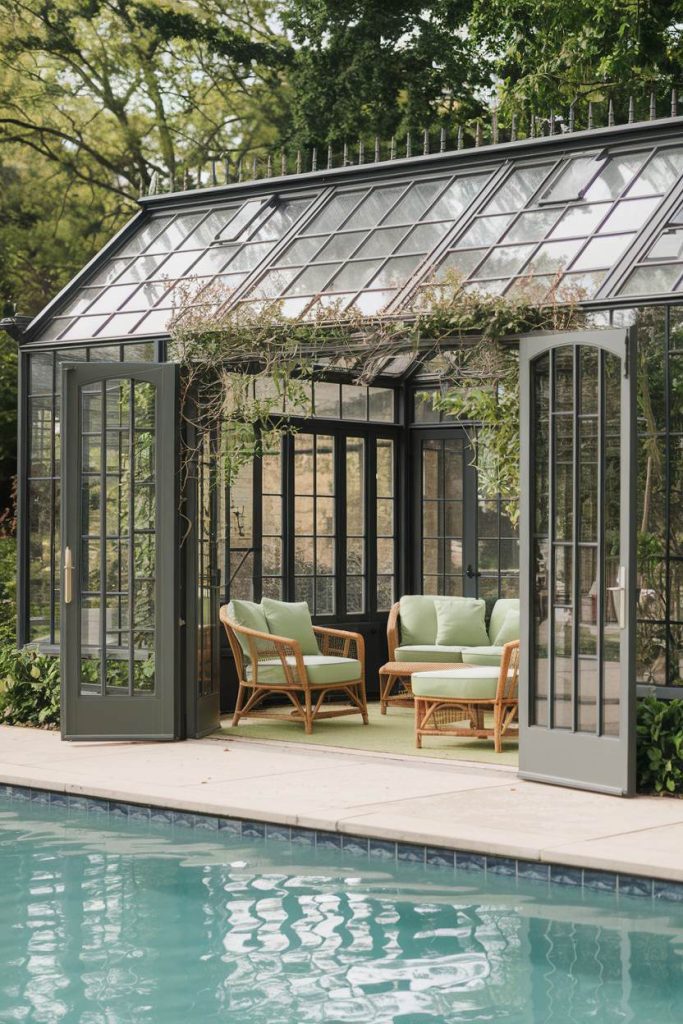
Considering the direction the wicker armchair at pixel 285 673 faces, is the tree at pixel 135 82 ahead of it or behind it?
behind

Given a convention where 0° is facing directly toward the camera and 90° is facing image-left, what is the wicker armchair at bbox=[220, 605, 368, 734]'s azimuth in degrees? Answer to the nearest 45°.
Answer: approximately 315°

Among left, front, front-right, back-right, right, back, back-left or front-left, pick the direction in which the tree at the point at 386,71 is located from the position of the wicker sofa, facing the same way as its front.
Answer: back

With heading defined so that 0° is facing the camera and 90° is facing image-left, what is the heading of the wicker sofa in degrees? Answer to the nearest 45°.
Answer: approximately 0°

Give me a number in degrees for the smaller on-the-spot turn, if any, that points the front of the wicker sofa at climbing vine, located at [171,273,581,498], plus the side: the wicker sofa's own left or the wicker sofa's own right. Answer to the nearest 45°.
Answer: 0° — it already faces it
